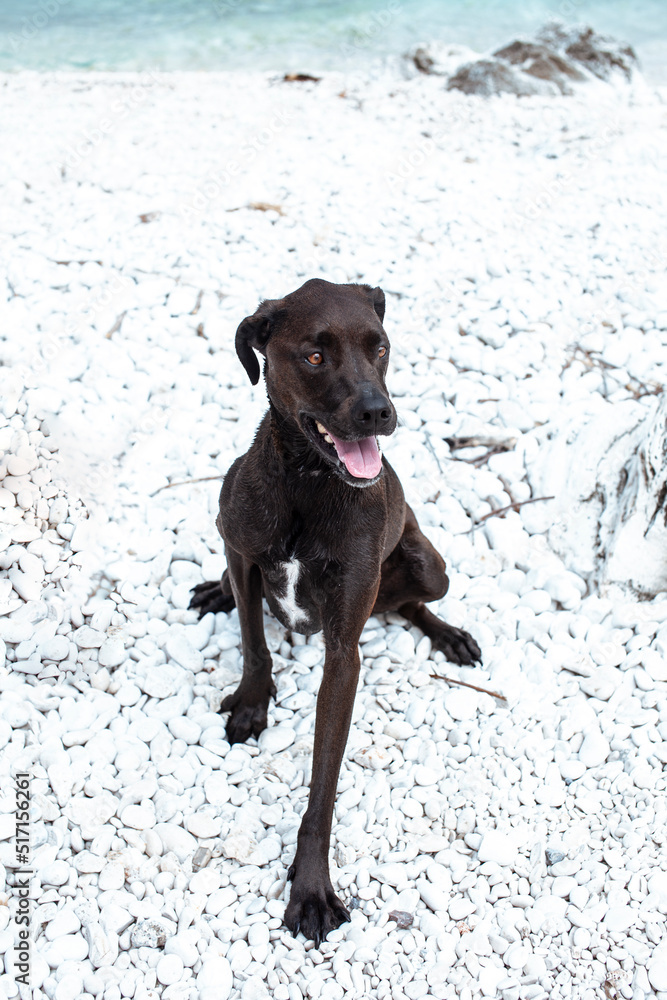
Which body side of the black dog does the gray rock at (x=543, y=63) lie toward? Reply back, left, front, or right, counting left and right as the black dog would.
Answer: back

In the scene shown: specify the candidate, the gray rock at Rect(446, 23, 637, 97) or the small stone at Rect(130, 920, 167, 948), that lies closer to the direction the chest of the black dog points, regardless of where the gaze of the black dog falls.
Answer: the small stone

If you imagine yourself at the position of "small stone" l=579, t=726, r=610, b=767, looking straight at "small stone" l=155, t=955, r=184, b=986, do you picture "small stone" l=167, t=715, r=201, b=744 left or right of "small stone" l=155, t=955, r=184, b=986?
right

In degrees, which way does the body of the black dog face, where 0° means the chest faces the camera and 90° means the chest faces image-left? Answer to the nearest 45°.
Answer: approximately 0°

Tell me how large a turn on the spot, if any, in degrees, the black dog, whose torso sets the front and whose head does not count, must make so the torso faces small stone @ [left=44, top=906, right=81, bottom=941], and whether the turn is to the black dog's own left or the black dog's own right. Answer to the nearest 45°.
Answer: approximately 45° to the black dog's own right

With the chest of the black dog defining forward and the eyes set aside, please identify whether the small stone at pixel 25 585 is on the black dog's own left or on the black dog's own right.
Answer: on the black dog's own right
